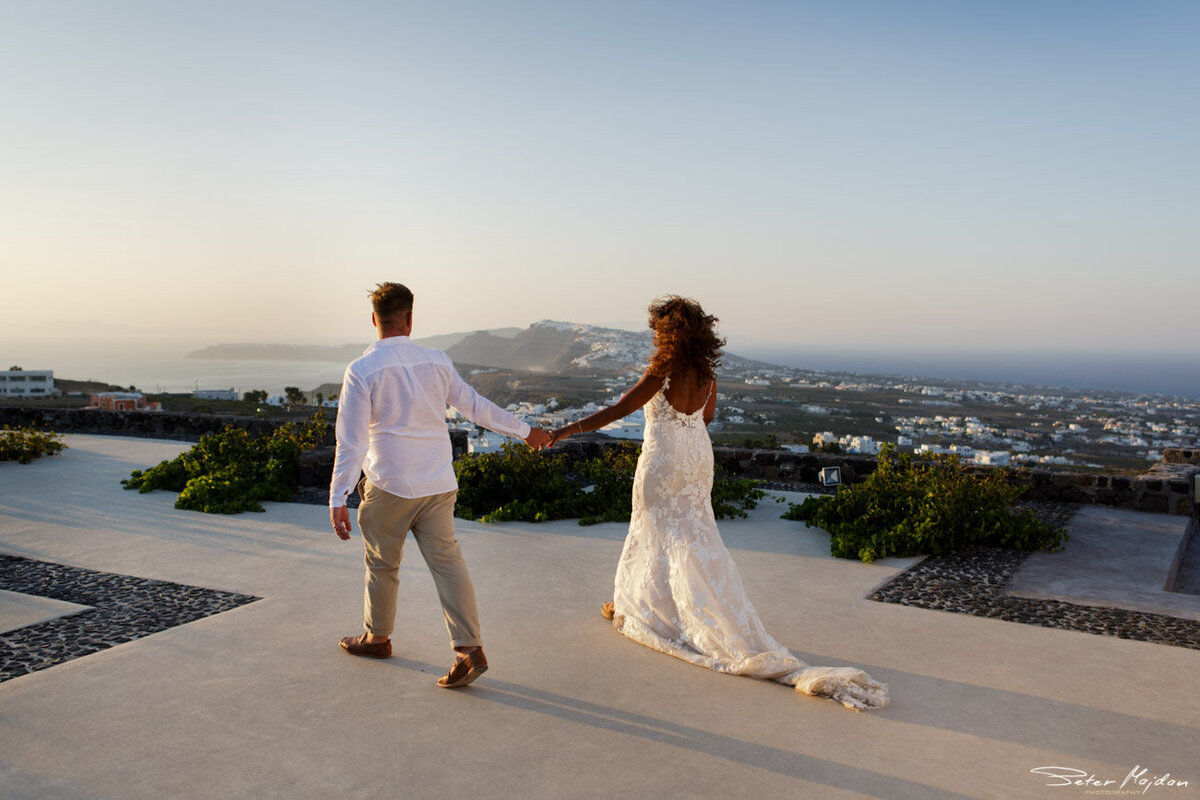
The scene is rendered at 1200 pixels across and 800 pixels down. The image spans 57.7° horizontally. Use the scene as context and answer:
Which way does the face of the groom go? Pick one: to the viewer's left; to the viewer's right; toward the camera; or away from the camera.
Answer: away from the camera

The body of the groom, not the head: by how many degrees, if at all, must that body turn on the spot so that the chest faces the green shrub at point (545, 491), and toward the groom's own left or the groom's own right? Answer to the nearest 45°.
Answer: approximately 45° to the groom's own right

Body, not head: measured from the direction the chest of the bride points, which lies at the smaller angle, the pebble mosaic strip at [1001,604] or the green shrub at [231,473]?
the green shrub

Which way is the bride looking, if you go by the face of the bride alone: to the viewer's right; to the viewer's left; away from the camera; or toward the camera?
away from the camera

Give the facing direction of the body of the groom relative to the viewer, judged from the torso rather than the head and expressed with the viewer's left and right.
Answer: facing away from the viewer and to the left of the viewer

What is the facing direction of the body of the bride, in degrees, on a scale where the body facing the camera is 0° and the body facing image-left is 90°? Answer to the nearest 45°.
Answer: approximately 135°

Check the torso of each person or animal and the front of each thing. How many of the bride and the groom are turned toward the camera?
0
